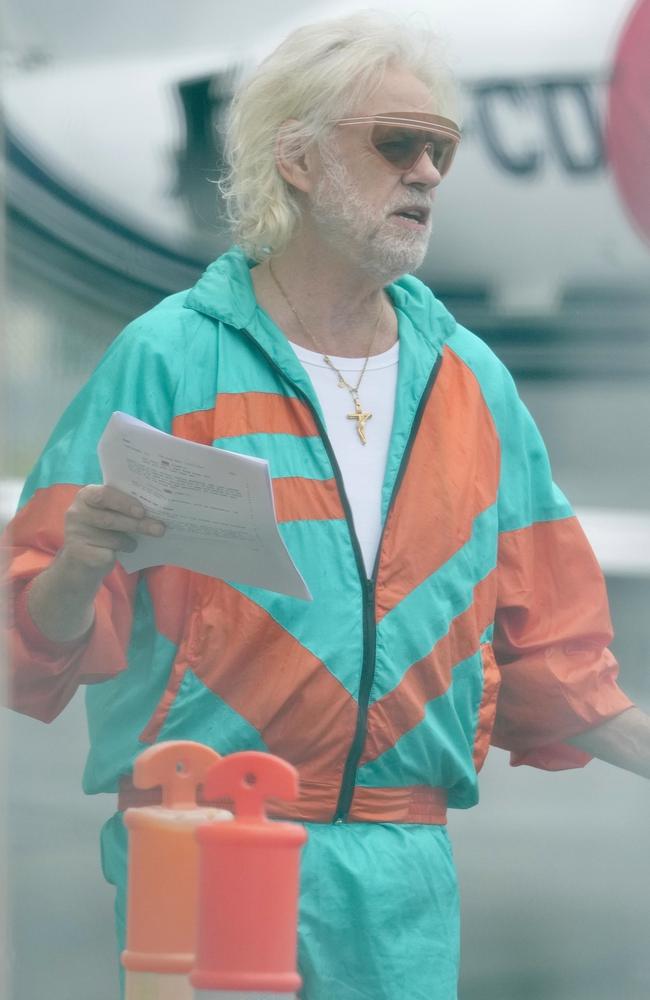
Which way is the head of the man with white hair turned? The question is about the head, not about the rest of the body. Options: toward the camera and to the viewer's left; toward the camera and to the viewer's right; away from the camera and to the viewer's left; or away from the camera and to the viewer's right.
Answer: toward the camera and to the viewer's right

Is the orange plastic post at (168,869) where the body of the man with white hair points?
no

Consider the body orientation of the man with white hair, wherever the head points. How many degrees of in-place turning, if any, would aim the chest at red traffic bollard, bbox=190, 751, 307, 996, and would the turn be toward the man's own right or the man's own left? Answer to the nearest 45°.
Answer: approximately 45° to the man's own right

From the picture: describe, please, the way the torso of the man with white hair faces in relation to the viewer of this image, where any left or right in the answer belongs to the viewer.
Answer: facing the viewer and to the right of the viewer
